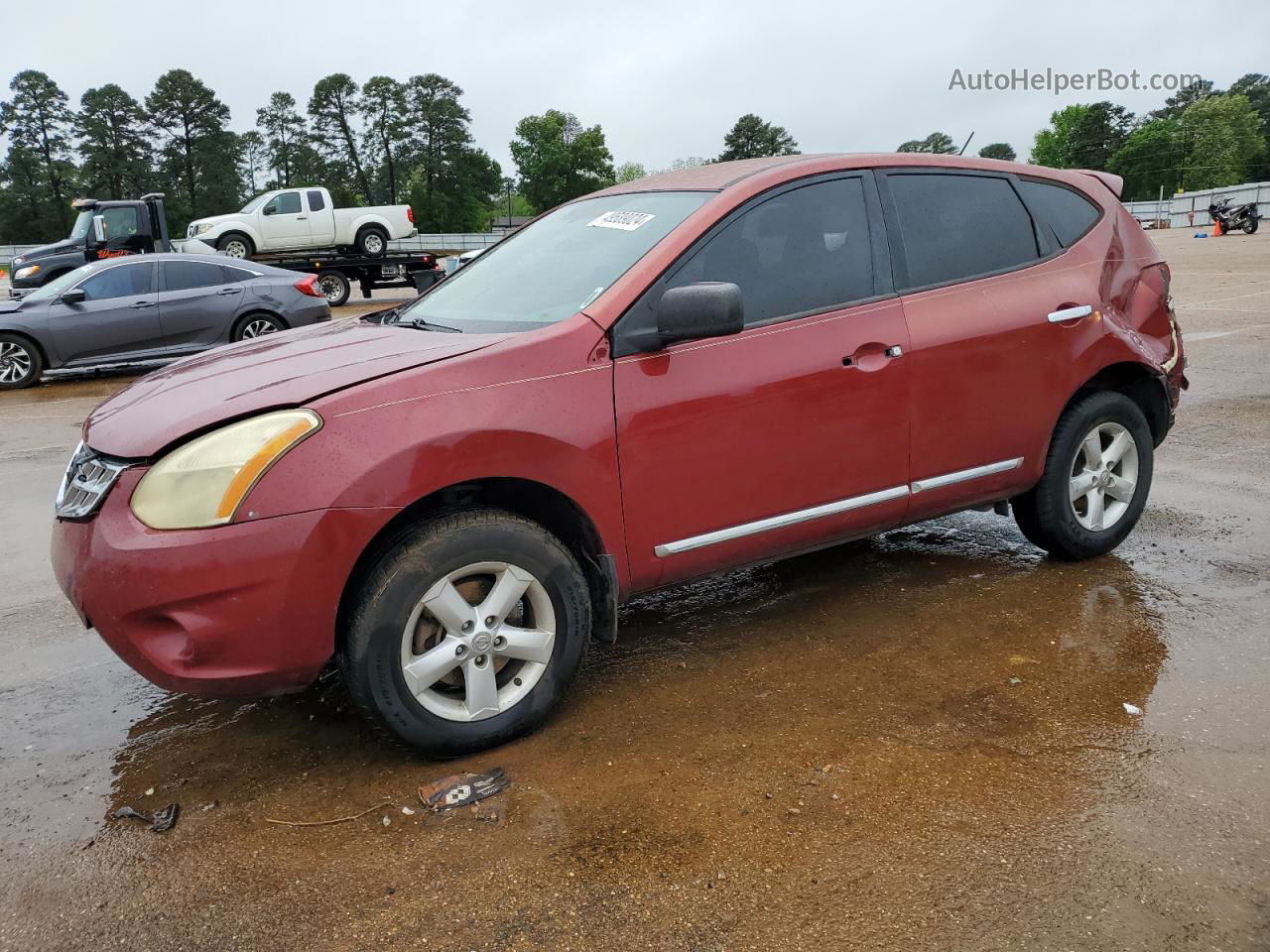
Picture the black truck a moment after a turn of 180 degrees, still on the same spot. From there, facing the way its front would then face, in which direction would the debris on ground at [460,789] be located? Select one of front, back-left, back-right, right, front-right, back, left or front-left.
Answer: right

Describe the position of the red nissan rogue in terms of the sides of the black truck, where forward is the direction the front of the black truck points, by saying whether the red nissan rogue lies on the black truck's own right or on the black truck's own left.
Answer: on the black truck's own left

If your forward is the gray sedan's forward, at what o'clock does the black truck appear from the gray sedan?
The black truck is roughly at 3 o'clock from the gray sedan.

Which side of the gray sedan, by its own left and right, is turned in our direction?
left

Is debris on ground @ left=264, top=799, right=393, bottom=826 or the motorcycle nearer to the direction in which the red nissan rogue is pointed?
the debris on ground

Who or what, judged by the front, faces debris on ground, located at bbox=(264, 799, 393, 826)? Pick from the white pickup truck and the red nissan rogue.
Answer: the red nissan rogue

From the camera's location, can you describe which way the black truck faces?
facing to the left of the viewer

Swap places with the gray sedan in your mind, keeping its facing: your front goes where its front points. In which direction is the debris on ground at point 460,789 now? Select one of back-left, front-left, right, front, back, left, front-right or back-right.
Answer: left

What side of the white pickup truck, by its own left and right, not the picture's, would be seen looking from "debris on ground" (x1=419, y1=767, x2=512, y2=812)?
left

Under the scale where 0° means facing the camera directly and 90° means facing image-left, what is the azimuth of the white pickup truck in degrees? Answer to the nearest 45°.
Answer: approximately 90°

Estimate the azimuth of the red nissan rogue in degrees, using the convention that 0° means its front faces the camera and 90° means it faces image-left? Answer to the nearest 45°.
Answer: approximately 45°

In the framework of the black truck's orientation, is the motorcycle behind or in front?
behind
